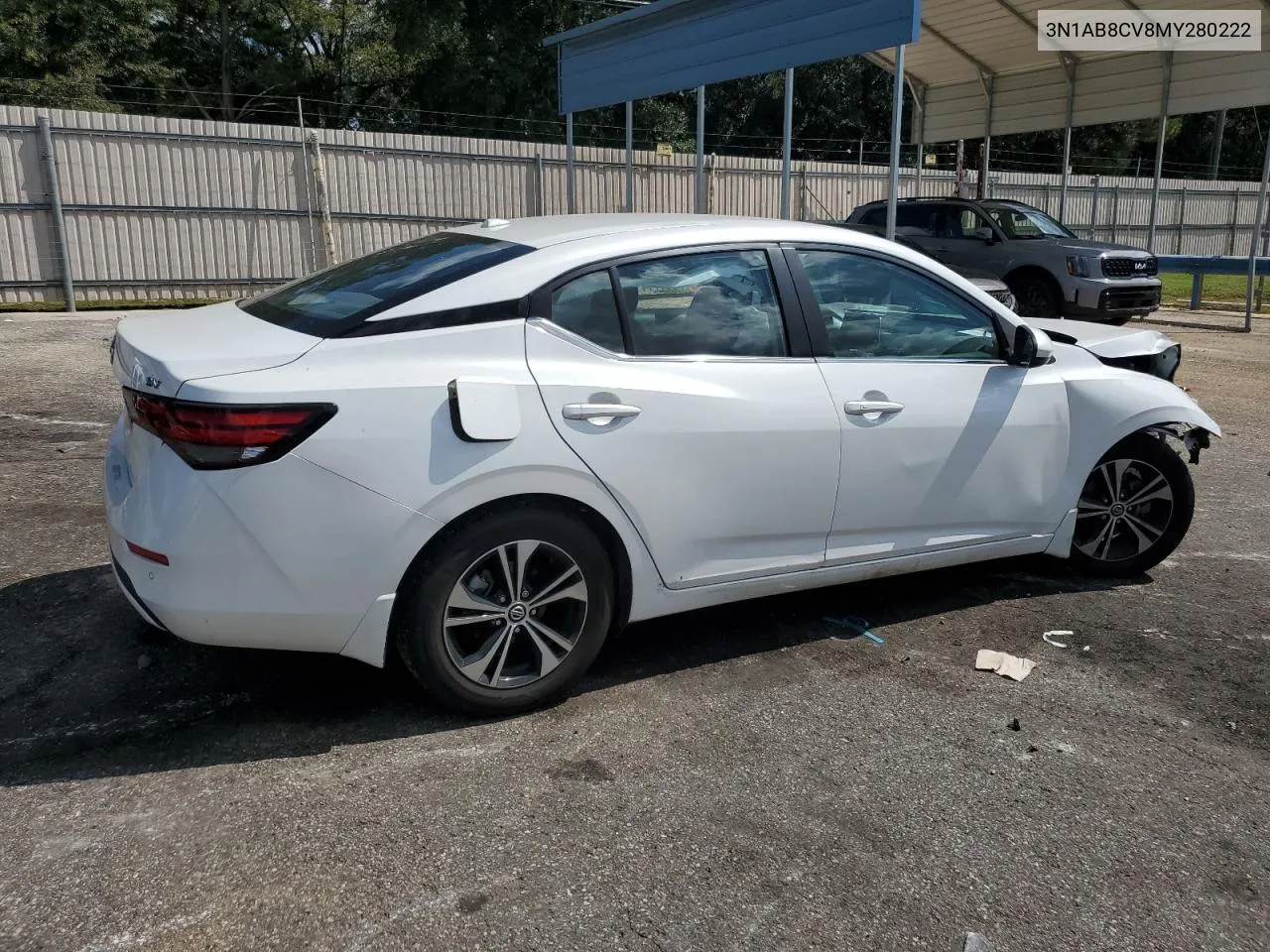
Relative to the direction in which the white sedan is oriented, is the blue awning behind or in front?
in front

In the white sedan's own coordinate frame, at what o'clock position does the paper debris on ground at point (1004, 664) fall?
The paper debris on ground is roughly at 1 o'clock from the white sedan.

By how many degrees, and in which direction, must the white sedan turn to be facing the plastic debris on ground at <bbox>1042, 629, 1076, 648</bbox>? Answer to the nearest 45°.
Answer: approximately 45° to its right

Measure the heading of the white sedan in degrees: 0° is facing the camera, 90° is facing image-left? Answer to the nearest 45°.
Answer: approximately 225°

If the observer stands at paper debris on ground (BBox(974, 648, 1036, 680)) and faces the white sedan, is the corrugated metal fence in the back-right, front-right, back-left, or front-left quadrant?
front-right

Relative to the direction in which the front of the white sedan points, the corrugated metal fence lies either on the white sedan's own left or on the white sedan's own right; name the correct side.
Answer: on the white sedan's own left
